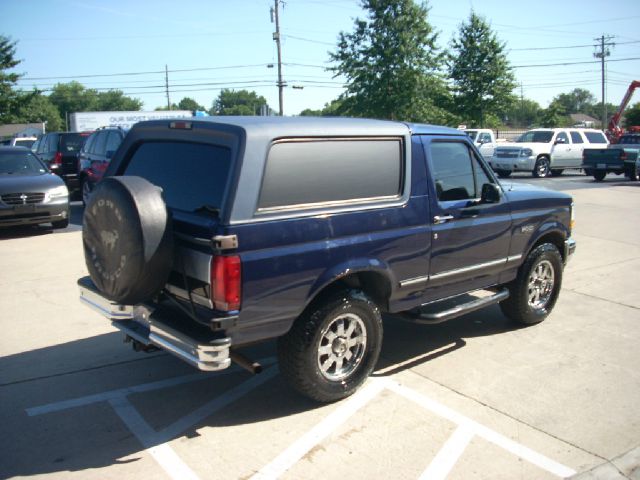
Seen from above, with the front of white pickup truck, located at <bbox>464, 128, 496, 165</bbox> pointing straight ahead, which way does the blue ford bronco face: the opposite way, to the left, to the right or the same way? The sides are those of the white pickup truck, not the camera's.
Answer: the opposite way

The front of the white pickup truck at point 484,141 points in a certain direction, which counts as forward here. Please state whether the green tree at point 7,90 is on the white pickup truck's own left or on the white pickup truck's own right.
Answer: on the white pickup truck's own right

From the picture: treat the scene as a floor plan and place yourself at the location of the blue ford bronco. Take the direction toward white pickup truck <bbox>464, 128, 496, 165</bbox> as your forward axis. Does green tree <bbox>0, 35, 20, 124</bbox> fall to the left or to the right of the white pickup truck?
left

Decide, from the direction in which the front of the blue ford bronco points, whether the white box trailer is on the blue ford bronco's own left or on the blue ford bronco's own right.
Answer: on the blue ford bronco's own left

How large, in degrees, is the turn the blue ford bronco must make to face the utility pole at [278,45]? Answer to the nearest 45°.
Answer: approximately 45° to its left

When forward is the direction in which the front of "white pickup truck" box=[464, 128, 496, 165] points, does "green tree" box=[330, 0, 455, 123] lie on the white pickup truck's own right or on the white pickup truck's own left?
on the white pickup truck's own right

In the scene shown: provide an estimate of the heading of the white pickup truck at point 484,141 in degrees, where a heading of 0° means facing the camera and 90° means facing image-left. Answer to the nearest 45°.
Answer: approximately 45°

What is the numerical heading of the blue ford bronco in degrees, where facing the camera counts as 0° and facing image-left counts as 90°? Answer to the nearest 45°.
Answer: approximately 225°

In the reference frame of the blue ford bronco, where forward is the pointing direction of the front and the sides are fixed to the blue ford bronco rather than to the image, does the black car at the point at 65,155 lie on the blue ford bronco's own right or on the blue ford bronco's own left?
on the blue ford bronco's own left

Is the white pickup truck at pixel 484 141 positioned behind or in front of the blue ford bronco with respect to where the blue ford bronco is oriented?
in front
